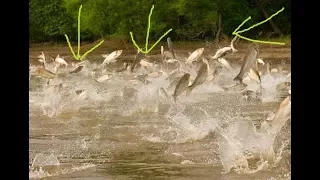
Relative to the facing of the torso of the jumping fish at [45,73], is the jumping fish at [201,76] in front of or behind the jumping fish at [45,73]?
behind

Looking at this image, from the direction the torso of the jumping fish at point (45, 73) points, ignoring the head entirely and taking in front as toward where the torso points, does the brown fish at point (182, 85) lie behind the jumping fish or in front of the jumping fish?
behind

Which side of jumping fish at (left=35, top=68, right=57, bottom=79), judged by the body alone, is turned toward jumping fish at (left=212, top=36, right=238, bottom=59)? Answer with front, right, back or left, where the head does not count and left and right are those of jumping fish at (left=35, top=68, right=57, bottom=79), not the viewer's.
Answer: back

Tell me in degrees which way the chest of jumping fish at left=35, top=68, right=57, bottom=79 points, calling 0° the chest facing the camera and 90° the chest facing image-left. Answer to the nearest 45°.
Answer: approximately 90°

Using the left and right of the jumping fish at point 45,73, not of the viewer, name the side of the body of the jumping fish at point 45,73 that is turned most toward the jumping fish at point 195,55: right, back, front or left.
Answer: back
